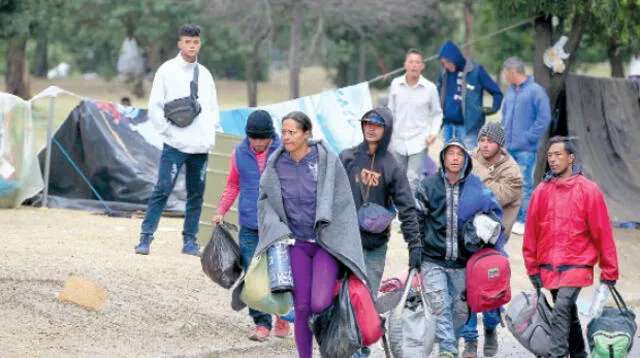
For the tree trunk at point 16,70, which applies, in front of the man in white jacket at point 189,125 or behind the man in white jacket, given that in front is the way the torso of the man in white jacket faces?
behind

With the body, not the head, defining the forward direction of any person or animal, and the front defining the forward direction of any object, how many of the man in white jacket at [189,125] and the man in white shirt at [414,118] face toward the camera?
2

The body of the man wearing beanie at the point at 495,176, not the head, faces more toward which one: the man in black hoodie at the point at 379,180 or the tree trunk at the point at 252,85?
the man in black hoodie

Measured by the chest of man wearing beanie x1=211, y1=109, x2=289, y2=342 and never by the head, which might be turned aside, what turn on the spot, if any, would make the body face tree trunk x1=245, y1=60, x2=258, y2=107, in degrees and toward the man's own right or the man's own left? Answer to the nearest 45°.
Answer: approximately 180°

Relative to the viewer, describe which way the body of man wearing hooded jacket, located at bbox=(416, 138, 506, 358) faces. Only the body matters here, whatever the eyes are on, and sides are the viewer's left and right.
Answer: facing the viewer

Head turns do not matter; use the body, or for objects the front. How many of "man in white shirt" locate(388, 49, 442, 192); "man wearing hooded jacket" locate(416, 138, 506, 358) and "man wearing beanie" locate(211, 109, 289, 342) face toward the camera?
3

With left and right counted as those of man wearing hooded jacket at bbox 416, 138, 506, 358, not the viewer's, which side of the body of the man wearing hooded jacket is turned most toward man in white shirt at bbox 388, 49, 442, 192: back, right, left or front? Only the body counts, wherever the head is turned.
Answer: back

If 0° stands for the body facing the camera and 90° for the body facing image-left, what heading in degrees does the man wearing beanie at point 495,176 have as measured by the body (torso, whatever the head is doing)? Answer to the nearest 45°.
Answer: approximately 45°

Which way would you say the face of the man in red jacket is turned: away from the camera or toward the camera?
toward the camera
